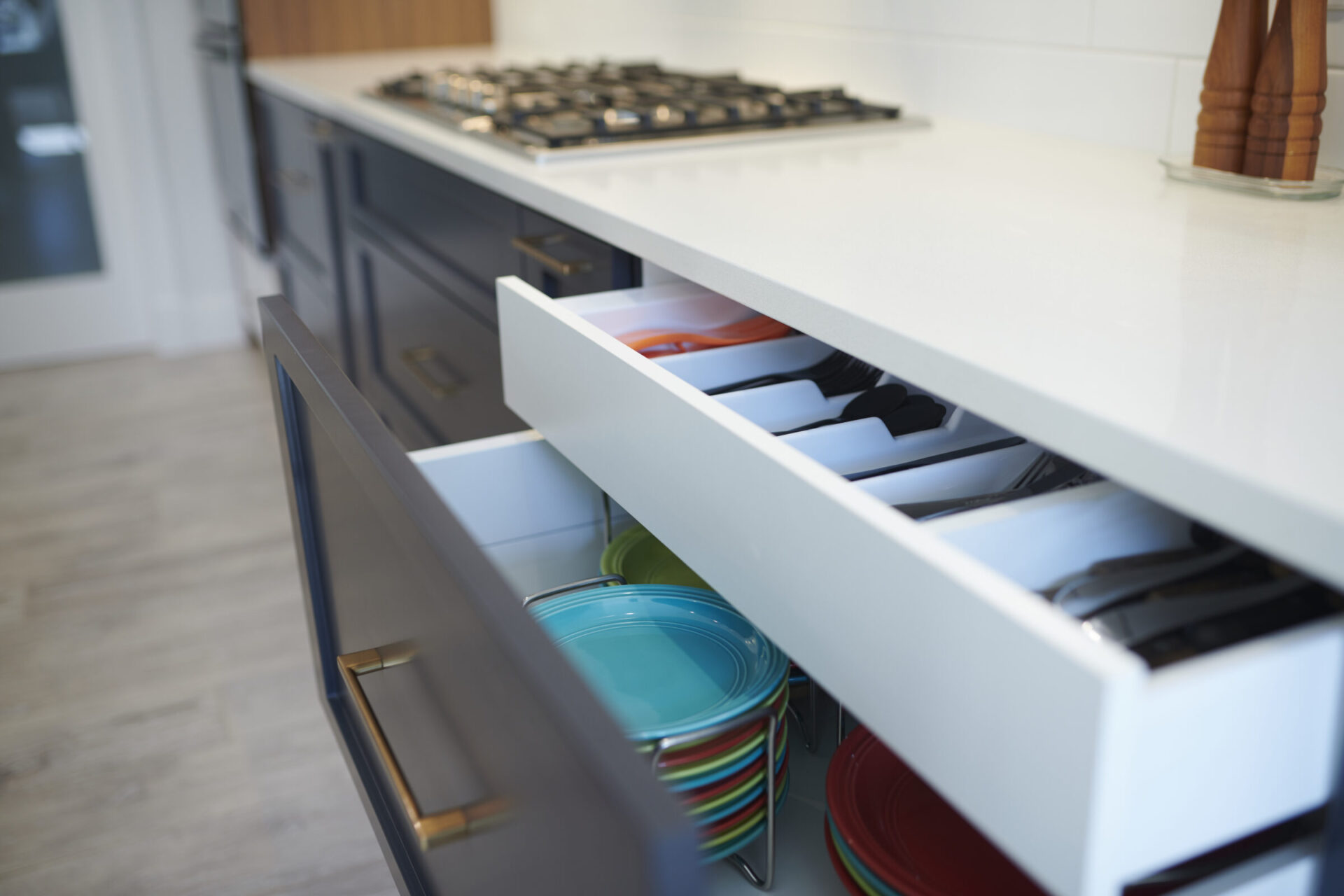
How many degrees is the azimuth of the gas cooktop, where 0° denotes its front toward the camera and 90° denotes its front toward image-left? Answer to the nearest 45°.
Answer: approximately 45°

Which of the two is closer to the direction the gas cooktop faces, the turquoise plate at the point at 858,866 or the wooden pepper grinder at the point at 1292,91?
the turquoise plate

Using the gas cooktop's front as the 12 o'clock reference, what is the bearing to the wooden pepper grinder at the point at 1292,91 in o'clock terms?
The wooden pepper grinder is roughly at 9 o'clock from the gas cooktop.

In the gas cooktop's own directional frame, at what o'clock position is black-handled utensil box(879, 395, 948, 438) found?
The black-handled utensil is roughly at 10 o'clock from the gas cooktop.

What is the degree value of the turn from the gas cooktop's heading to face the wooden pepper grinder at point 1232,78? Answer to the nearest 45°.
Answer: approximately 90° to its left

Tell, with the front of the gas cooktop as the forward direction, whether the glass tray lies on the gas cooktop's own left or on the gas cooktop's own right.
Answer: on the gas cooktop's own left

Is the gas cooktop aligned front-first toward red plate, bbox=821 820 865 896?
no

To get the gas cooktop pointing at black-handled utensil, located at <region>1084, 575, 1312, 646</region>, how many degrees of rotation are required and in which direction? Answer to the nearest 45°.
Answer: approximately 45° to its left

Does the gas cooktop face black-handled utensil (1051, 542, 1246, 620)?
no

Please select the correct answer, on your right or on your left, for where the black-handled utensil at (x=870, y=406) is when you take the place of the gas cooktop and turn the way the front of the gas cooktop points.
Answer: on your left

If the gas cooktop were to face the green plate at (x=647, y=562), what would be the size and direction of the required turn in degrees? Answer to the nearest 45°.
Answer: approximately 45° to its left

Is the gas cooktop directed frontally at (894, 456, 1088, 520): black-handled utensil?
no
